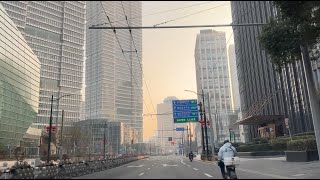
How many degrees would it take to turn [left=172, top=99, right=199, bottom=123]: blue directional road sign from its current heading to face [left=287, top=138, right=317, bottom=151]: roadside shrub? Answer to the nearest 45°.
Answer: approximately 45° to its left

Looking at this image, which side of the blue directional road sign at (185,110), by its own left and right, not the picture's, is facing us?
front

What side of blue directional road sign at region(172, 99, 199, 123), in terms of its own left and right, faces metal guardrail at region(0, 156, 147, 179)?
front

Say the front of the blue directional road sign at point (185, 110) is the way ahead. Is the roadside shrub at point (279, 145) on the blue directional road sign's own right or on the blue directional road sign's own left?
on the blue directional road sign's own left

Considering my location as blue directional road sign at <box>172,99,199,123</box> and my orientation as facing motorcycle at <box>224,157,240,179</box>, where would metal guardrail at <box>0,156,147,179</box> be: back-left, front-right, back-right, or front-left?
front-right

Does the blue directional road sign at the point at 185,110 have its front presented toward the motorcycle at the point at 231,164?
yes
